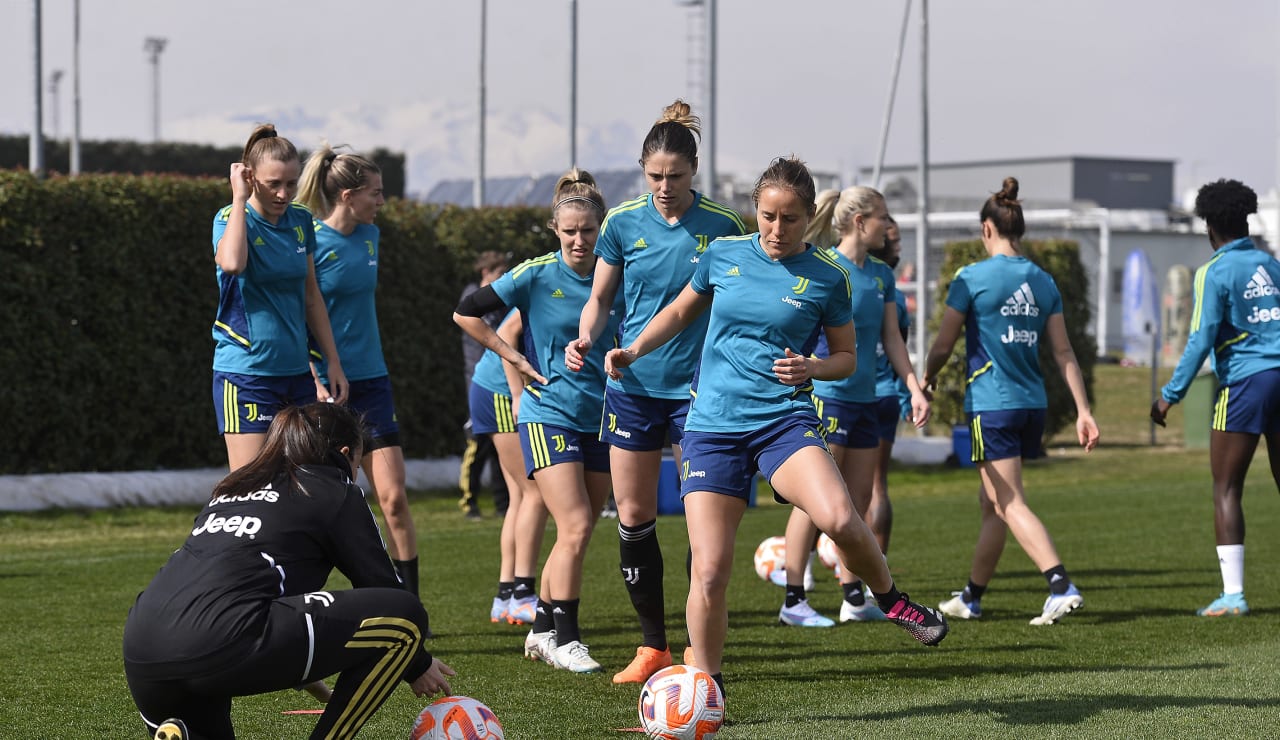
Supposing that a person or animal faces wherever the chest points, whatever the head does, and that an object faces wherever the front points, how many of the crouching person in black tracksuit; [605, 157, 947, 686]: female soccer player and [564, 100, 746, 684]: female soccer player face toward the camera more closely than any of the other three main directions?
2

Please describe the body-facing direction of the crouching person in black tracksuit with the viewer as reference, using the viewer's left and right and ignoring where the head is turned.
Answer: facing away from the viewer and to the right of the viewer

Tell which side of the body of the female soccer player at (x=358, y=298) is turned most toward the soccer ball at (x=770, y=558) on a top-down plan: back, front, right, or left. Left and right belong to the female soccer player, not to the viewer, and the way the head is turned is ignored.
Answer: left

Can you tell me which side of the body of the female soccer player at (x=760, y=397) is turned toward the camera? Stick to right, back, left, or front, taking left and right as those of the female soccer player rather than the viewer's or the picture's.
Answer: front

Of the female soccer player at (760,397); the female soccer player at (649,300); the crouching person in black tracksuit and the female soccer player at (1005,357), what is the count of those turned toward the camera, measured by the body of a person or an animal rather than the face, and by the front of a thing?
2

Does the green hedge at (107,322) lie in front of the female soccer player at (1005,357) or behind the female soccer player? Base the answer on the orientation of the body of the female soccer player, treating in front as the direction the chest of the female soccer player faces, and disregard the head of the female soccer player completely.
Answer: in front

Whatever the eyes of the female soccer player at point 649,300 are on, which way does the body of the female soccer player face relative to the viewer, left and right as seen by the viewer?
facing the viewer

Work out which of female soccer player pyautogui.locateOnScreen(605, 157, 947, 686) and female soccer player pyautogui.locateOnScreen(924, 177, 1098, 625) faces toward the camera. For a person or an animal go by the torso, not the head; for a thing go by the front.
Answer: female soccer player pyautogui.locateOnScreen(605, 157, 947, 686)

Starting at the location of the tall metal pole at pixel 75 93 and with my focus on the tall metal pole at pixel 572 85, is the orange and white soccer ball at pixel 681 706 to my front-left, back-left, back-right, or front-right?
front-right

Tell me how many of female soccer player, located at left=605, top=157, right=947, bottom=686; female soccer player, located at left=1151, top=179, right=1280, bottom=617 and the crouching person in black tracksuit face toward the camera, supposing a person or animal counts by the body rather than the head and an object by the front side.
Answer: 1

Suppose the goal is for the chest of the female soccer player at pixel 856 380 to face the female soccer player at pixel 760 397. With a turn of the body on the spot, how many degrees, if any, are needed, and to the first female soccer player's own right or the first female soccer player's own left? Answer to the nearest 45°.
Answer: approximately 45° to the first female soccer player's own right

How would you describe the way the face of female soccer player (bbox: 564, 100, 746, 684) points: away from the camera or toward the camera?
toward the camera

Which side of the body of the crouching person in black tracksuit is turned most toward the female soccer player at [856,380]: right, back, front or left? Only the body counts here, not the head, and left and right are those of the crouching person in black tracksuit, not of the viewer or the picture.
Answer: front

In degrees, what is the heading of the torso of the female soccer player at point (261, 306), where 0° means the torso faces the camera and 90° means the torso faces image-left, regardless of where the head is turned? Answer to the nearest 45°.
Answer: approximately 315°

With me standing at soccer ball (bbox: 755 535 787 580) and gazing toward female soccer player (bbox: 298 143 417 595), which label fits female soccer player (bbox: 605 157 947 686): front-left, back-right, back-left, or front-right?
front-left

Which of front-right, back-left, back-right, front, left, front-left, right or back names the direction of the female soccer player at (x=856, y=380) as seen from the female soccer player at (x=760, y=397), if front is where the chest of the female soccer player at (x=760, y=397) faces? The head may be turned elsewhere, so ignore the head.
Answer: back
